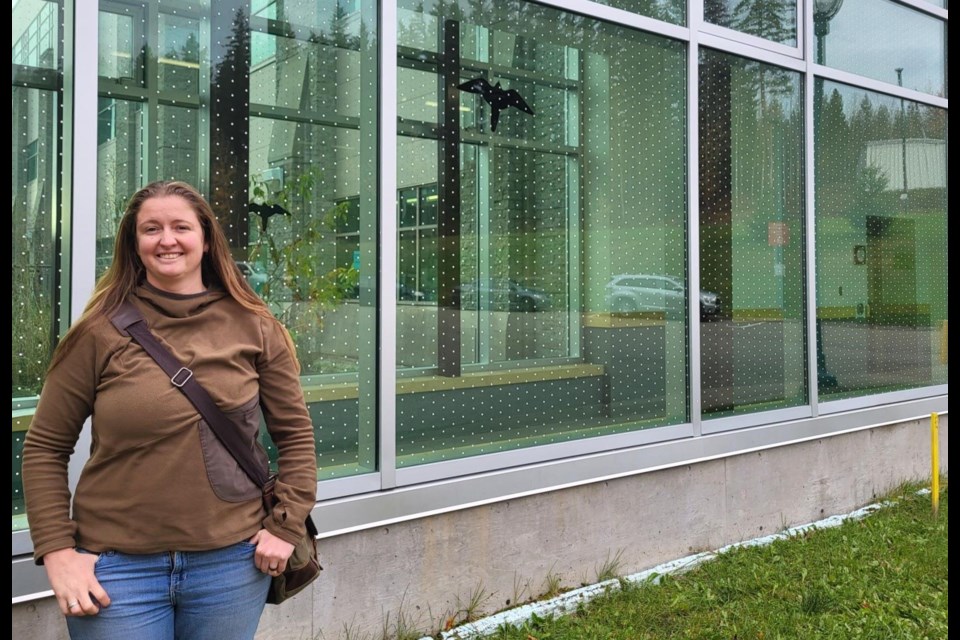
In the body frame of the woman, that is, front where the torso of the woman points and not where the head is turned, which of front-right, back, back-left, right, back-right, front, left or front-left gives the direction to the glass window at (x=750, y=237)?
back-left

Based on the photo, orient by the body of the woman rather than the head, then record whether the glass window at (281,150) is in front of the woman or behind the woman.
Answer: behind

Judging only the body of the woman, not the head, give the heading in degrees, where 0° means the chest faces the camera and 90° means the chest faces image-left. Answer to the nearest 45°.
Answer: approximately 0°

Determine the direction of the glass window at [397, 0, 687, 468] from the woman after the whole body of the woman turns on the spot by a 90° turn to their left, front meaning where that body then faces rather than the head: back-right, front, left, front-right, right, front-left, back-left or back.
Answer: front-left

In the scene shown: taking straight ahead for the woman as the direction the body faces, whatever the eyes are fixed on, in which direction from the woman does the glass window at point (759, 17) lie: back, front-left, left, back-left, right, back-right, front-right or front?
back-left

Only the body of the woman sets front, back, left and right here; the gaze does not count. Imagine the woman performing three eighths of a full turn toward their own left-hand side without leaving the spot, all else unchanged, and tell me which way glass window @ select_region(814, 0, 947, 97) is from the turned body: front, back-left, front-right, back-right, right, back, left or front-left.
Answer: front

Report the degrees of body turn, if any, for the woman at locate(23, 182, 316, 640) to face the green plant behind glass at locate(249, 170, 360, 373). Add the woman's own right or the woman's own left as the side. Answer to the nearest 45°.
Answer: approximately 180°

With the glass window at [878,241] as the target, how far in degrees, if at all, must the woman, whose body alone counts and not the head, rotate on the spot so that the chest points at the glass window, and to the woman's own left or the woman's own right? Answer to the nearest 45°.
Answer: approximately 135° to the woman's own left
